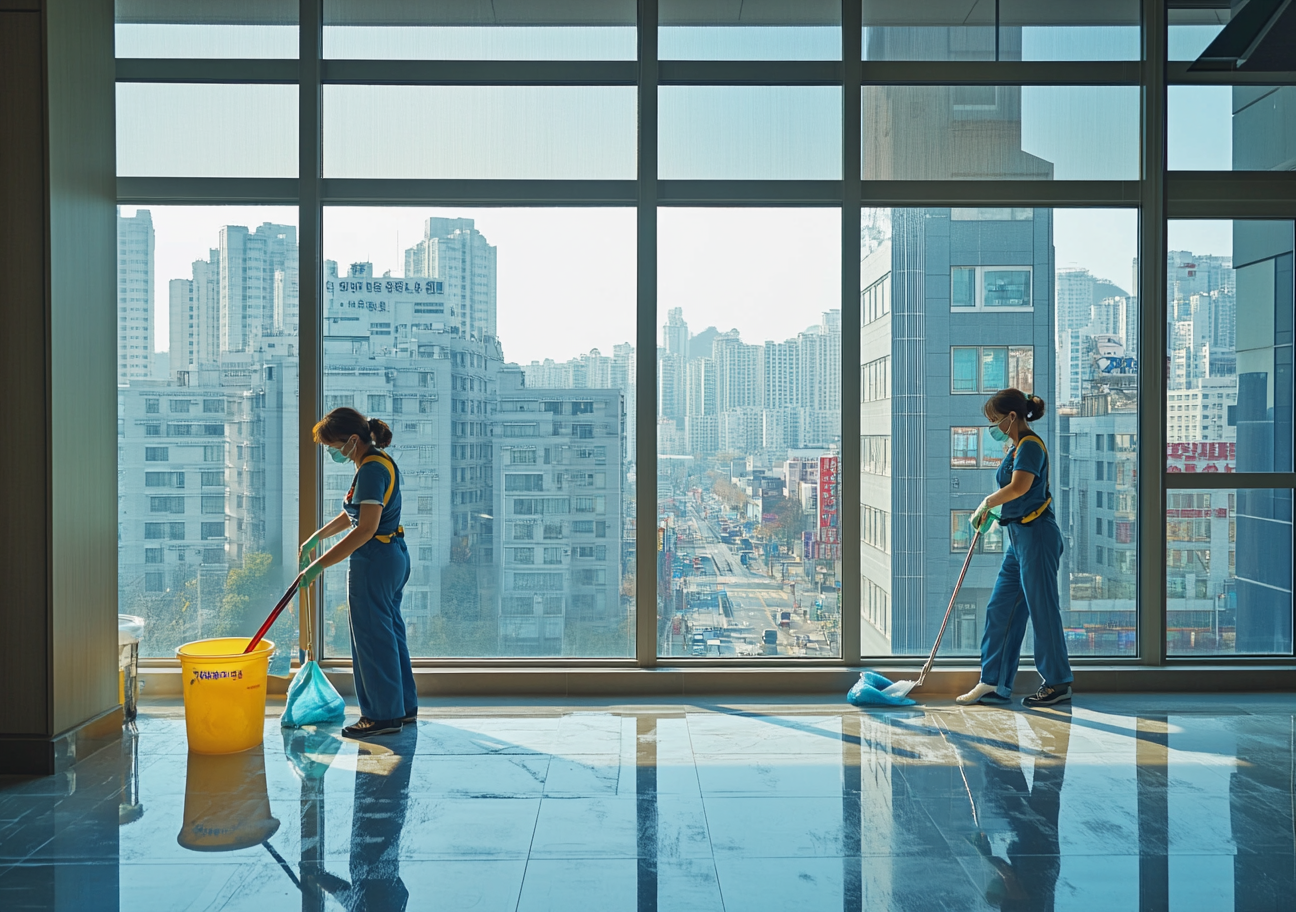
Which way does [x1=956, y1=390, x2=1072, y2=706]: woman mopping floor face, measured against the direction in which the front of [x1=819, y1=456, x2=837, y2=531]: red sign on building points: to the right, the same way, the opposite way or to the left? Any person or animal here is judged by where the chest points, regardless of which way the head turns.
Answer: to the right

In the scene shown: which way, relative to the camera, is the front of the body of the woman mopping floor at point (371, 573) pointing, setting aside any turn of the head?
to the viewer's left

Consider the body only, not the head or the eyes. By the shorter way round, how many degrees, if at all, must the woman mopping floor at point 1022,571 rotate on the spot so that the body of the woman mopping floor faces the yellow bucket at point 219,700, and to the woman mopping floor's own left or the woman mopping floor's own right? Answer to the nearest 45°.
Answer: approximately 45° to the woman mopping floor's own left

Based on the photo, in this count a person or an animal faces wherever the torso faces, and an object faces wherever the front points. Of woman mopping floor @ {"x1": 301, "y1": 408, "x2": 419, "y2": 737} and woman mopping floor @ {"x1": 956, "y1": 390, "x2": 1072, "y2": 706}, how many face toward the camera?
0

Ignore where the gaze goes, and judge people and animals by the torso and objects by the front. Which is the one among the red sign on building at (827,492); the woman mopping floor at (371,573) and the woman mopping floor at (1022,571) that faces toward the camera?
the red sign on building

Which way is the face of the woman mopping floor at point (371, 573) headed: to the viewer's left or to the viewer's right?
to the viewer's left

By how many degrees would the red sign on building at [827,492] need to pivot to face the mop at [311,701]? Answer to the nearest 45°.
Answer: approximately 45° to its right

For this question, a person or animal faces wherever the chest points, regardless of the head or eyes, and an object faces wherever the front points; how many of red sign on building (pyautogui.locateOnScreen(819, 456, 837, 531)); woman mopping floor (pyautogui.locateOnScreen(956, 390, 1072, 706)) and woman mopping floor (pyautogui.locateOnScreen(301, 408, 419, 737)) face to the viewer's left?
2

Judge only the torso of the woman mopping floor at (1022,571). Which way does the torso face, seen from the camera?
to the viewer's left

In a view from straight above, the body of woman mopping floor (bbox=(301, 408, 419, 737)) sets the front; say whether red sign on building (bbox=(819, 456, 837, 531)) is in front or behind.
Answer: behind

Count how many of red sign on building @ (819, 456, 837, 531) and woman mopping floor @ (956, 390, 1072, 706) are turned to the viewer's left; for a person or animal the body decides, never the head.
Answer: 1

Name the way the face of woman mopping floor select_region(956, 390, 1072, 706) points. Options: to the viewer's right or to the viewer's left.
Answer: to the viewer's left

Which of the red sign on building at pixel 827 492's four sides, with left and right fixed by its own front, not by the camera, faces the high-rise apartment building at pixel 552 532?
front
